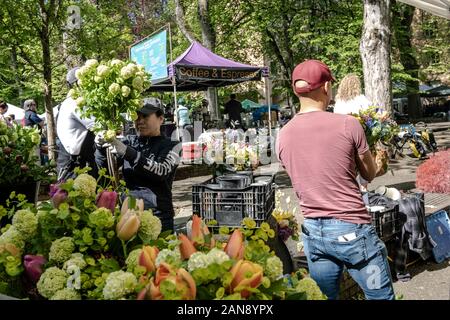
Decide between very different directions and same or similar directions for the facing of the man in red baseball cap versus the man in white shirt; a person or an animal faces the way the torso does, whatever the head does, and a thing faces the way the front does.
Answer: same or similar directions

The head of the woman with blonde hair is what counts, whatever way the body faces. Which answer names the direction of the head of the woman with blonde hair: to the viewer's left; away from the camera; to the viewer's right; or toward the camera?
away from the camera

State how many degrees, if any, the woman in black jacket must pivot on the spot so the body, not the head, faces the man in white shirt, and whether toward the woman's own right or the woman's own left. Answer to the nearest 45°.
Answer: approximately 90° to the woman's own right

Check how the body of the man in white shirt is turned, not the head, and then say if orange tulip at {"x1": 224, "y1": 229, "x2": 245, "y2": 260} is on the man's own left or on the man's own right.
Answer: on the man's own right

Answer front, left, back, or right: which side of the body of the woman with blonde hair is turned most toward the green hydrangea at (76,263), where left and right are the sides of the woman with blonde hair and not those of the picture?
back

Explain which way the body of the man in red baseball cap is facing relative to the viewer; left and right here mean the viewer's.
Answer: facing away from the viewer and to the right of the viewer

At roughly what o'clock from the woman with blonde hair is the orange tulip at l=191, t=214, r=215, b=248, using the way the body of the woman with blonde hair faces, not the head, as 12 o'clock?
The orange tulip is roughly at 6 o'clock from the woman with blonde hair.

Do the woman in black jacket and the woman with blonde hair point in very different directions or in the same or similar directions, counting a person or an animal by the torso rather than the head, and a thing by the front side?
very different directions

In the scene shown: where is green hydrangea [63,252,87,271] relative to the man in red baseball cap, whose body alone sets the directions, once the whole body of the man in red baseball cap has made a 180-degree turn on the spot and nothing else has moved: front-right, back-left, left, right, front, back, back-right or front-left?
front

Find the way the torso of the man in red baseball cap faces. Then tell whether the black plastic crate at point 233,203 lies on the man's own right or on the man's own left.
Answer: on the man's own left

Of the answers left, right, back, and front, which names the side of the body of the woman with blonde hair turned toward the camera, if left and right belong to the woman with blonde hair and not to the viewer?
back
